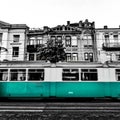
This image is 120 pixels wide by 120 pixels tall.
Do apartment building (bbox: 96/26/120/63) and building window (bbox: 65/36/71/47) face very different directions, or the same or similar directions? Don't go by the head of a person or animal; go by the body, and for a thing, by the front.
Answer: same or similar directions

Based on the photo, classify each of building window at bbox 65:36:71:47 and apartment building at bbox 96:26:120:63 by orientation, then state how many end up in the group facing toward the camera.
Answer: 2

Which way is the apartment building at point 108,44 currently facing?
toward the camera

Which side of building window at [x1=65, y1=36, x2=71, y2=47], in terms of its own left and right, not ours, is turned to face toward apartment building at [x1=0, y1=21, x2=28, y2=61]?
right

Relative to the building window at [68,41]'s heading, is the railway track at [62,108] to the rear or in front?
in front

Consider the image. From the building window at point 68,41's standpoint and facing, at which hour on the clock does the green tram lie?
The green tram is roughly at 12 o'clock from the building window.

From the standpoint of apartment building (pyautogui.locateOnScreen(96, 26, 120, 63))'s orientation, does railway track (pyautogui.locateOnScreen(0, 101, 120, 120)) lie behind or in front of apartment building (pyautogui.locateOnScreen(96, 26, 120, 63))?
in front

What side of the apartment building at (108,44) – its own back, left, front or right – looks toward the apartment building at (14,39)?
right

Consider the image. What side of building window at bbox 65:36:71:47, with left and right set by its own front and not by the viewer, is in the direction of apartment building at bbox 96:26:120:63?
left

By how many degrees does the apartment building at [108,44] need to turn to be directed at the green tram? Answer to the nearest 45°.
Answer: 0° — it already faces it

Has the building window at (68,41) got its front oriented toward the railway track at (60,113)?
yes
